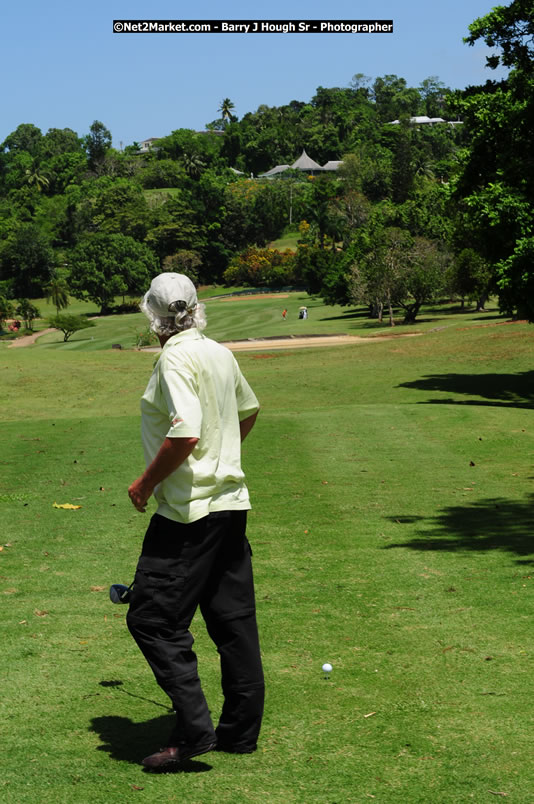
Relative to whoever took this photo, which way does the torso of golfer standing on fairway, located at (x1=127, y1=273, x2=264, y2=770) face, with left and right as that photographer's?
facing away from the viewer and to the left of the viewer
